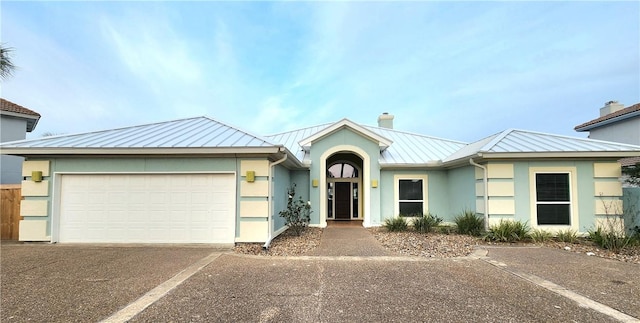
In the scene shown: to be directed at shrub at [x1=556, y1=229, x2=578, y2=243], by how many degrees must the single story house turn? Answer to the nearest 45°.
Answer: approximately 90° to its left

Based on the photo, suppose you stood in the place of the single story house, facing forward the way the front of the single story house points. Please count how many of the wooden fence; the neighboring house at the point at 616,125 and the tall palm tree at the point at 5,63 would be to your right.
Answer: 2

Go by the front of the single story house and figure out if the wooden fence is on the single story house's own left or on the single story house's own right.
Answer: on the single story house's own right

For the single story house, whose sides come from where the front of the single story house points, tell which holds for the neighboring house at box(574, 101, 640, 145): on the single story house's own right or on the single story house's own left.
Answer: on the single story house's own left

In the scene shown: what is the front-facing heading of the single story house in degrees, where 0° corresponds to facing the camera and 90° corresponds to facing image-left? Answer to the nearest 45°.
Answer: approximately 0°

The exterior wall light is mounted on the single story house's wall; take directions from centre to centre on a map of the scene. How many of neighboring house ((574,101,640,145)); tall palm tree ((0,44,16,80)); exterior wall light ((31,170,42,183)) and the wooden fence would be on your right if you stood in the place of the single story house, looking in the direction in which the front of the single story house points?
3

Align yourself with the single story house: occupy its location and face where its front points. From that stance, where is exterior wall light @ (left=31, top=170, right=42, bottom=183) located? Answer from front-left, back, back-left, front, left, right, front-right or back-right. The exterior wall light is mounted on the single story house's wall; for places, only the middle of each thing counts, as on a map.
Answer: right

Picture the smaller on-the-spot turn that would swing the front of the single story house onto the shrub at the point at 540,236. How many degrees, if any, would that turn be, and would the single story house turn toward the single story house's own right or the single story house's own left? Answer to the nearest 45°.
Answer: approximately 90° to the single story house's own left
